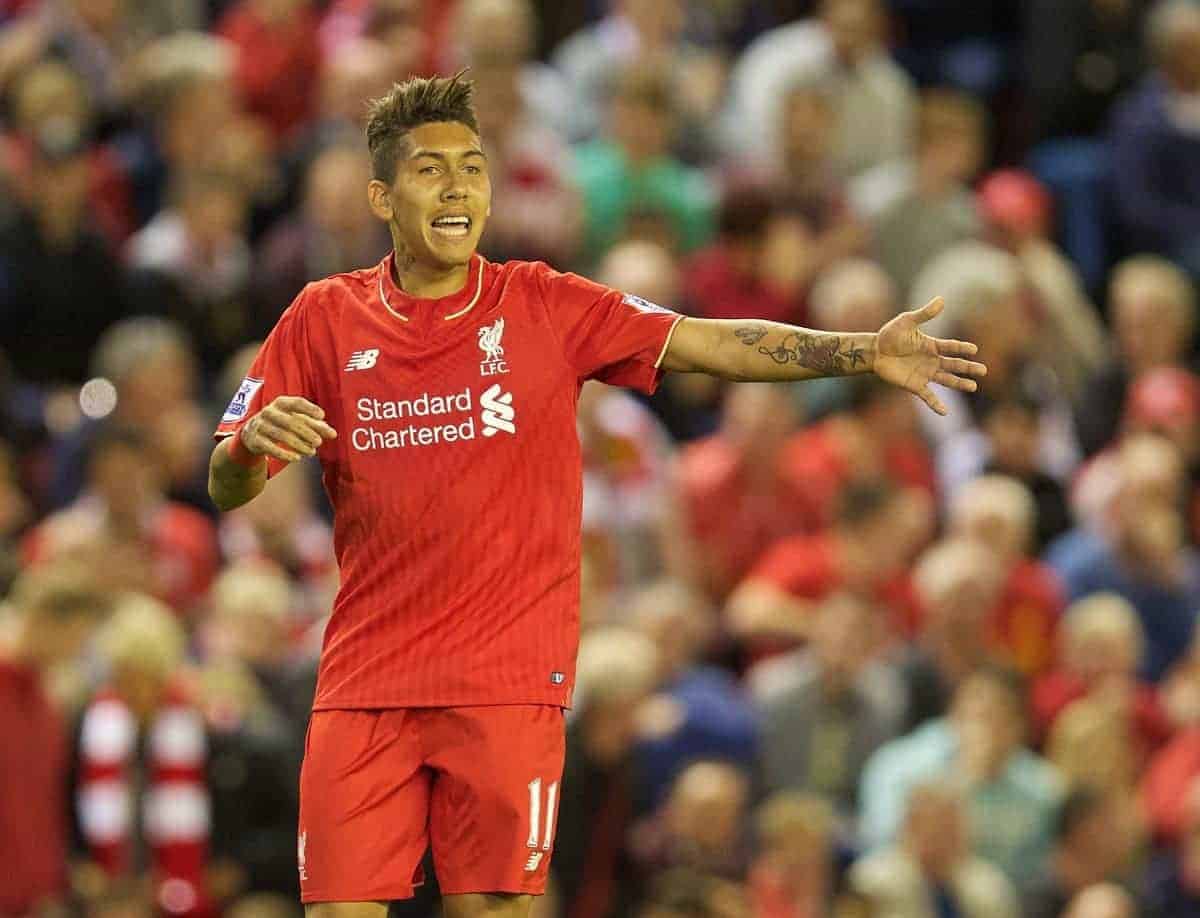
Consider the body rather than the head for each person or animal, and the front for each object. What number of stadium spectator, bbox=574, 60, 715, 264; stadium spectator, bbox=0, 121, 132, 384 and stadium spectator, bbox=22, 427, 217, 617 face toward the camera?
3

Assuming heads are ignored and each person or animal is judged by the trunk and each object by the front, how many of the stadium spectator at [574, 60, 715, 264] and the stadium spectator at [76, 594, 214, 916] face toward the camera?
2

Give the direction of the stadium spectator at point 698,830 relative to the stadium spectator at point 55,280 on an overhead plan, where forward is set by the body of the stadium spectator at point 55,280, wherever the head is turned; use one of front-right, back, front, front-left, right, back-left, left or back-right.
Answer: front-left

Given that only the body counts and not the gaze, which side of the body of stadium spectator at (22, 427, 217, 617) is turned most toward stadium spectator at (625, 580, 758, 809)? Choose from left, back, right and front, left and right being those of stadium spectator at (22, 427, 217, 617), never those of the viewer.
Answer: left

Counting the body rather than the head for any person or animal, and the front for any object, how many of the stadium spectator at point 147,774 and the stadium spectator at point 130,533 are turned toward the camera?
2

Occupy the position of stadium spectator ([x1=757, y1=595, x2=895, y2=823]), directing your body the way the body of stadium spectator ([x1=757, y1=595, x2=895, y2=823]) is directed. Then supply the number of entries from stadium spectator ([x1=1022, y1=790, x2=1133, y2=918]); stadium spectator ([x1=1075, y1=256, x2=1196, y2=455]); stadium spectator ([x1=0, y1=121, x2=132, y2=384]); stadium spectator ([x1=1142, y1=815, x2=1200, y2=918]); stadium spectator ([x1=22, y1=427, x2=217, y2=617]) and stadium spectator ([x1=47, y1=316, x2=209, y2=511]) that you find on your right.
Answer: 3

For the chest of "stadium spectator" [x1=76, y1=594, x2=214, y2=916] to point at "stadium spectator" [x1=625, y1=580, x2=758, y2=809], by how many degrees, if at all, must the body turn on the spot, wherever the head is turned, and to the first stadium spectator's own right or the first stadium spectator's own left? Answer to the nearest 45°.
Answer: approximately 90° to the first stadium spectator's own left
